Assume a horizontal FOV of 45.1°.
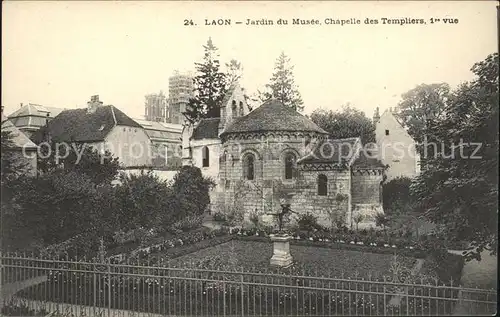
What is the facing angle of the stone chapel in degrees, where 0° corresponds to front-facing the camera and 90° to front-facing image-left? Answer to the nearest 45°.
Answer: approximately 135°

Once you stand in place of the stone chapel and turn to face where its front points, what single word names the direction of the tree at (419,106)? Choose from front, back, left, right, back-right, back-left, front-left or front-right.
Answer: right
